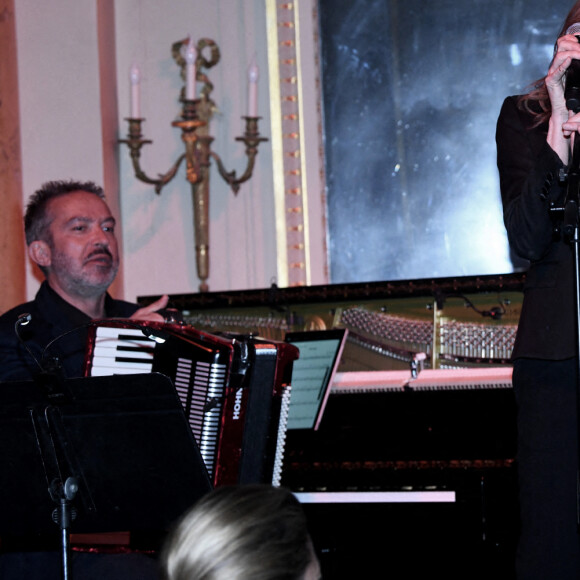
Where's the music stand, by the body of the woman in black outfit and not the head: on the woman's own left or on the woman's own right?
on the woman's own right

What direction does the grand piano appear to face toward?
toward the camera

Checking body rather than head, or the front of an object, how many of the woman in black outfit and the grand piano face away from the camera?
0

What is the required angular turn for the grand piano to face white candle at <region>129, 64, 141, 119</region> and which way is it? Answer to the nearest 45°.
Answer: approximately 135° to its right

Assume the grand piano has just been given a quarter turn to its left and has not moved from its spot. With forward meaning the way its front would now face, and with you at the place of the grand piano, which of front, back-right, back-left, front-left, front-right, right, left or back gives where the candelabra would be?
back-left

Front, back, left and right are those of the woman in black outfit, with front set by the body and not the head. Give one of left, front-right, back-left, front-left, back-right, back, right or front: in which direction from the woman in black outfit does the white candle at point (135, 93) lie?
back

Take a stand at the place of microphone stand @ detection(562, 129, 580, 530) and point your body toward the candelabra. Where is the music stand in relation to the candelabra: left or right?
left
